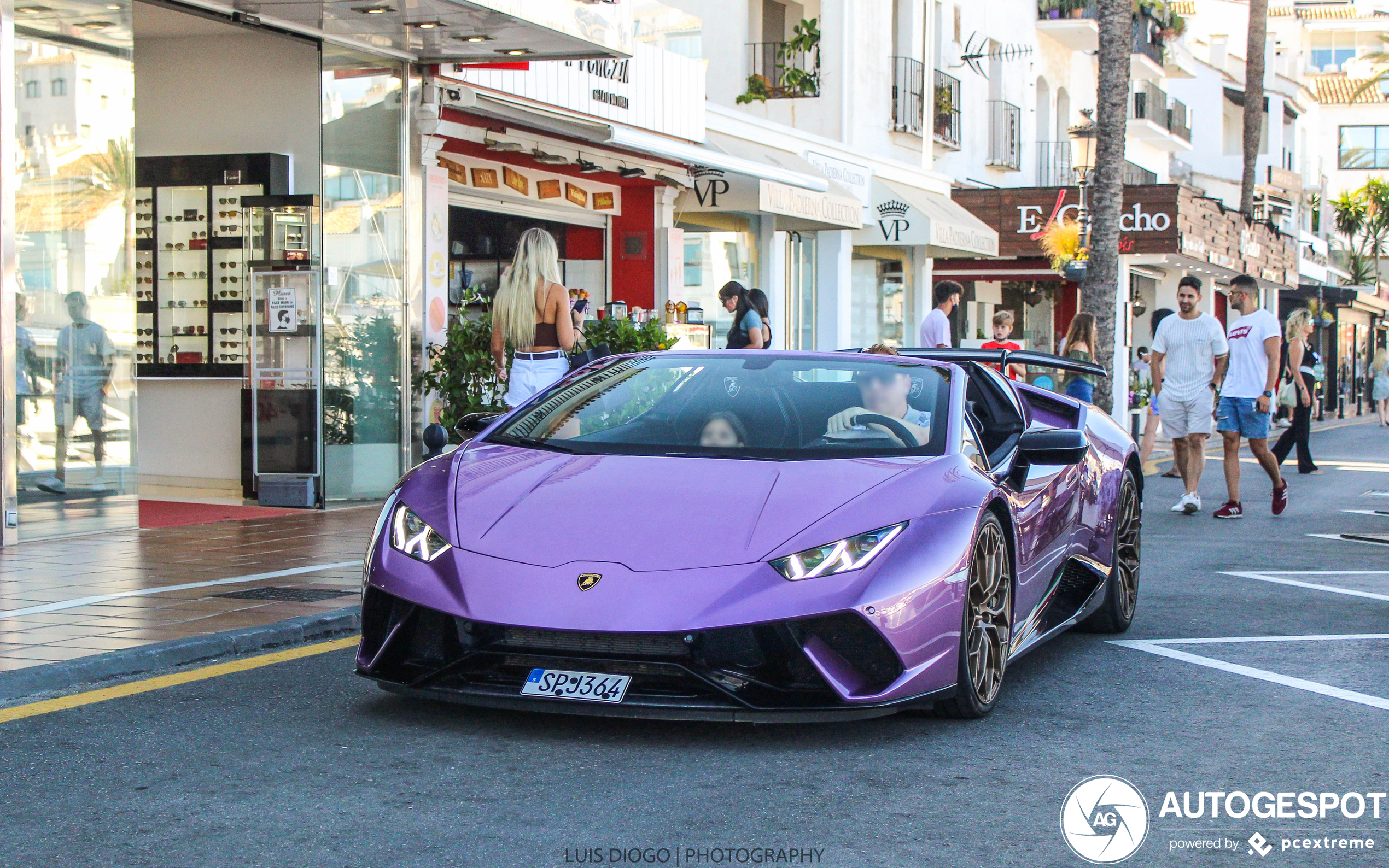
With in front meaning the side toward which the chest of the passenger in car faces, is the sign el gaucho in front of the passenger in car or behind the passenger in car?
behind

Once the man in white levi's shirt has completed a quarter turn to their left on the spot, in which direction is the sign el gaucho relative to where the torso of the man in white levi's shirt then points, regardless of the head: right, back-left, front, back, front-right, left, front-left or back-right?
back-left

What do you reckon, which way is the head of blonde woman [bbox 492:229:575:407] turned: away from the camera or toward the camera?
away from the camera

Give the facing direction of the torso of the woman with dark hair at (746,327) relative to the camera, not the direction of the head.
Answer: to the viewer's left

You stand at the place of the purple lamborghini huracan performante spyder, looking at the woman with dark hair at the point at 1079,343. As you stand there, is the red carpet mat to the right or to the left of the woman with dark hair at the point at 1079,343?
left

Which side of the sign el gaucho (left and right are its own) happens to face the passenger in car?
front

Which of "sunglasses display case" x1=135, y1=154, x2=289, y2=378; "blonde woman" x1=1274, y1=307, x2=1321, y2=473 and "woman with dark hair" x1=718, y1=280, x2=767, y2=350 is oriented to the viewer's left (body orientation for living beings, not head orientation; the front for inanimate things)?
the woman with dark hair

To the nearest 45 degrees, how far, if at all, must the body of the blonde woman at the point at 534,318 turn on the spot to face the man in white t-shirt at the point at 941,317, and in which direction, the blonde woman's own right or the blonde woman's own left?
0° — they already face them

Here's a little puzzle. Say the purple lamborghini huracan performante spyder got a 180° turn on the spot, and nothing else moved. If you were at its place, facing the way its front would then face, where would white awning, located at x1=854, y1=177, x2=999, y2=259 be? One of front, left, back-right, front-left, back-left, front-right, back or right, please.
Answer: front-left

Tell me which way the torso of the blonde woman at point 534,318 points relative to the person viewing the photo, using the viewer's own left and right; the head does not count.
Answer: facing away from the viewer and to the right of the viewer

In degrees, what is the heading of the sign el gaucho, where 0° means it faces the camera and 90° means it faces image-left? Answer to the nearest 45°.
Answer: approximately 0°
